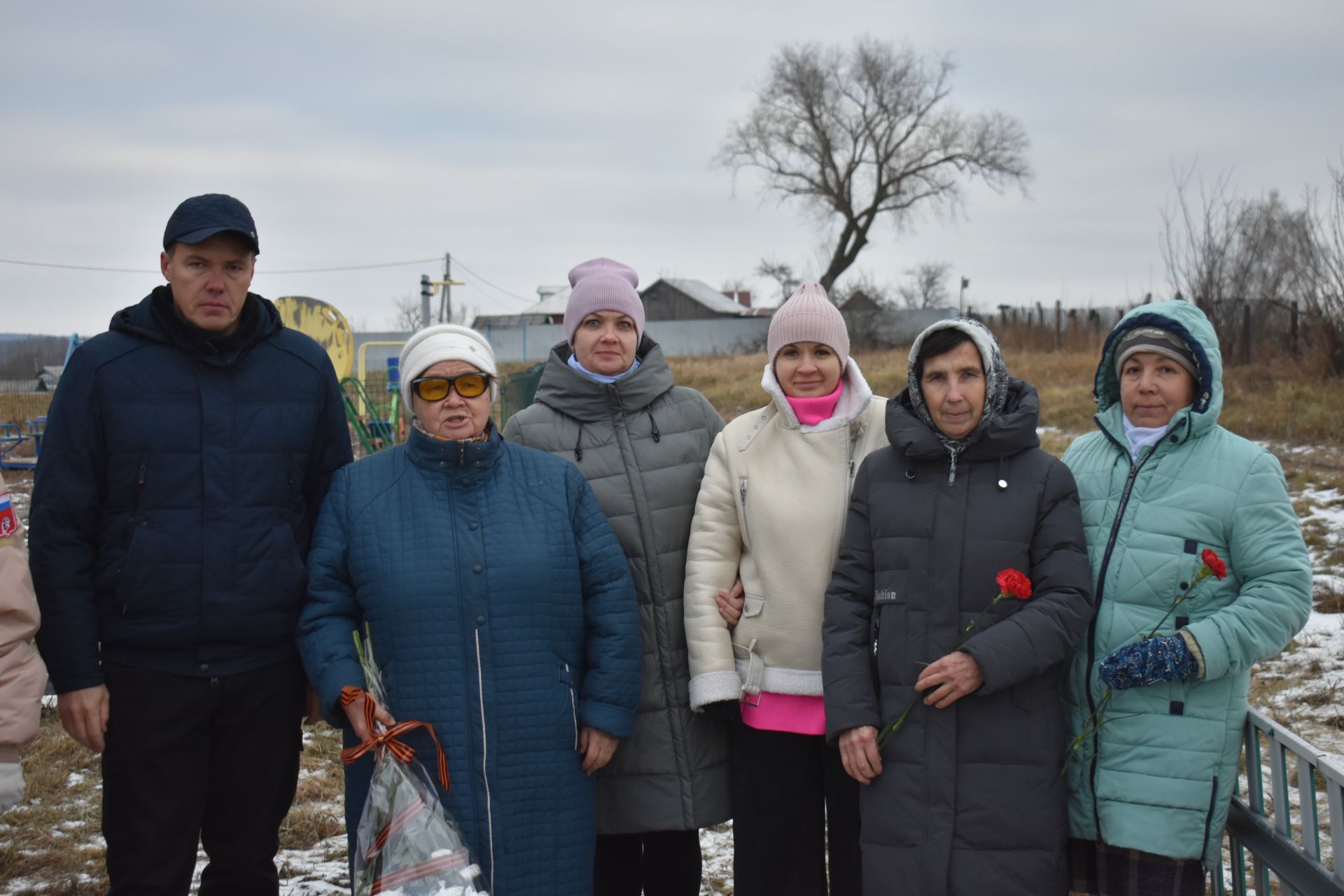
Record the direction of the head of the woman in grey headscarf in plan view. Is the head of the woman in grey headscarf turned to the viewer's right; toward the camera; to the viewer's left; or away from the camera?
toward the camera

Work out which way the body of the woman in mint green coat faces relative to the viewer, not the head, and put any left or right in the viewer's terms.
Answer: facing the viewer and to the left of the viewer

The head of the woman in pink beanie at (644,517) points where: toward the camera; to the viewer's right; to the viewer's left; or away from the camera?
toward the camera

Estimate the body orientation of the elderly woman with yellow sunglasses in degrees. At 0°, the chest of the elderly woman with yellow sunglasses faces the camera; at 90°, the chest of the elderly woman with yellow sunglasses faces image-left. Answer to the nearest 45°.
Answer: approximately 0°

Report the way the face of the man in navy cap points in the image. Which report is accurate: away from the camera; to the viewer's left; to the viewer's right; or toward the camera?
toward the camera

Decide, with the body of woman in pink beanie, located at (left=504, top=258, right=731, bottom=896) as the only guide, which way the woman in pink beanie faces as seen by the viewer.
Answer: toward the camera

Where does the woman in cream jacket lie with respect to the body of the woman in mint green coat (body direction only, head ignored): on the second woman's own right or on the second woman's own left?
on the second woman's own right

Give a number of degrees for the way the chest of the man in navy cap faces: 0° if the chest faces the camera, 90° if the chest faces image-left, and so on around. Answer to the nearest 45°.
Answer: approximately 0°

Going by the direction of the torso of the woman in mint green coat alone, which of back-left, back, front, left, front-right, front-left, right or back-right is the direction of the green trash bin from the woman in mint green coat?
right

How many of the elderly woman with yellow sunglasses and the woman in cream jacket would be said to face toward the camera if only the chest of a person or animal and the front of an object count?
2

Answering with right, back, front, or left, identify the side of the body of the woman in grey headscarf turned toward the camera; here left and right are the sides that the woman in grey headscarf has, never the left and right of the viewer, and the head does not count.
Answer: front

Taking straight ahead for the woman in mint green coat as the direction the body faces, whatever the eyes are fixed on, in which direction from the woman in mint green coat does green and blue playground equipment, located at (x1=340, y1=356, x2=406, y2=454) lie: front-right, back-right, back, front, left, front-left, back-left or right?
right
